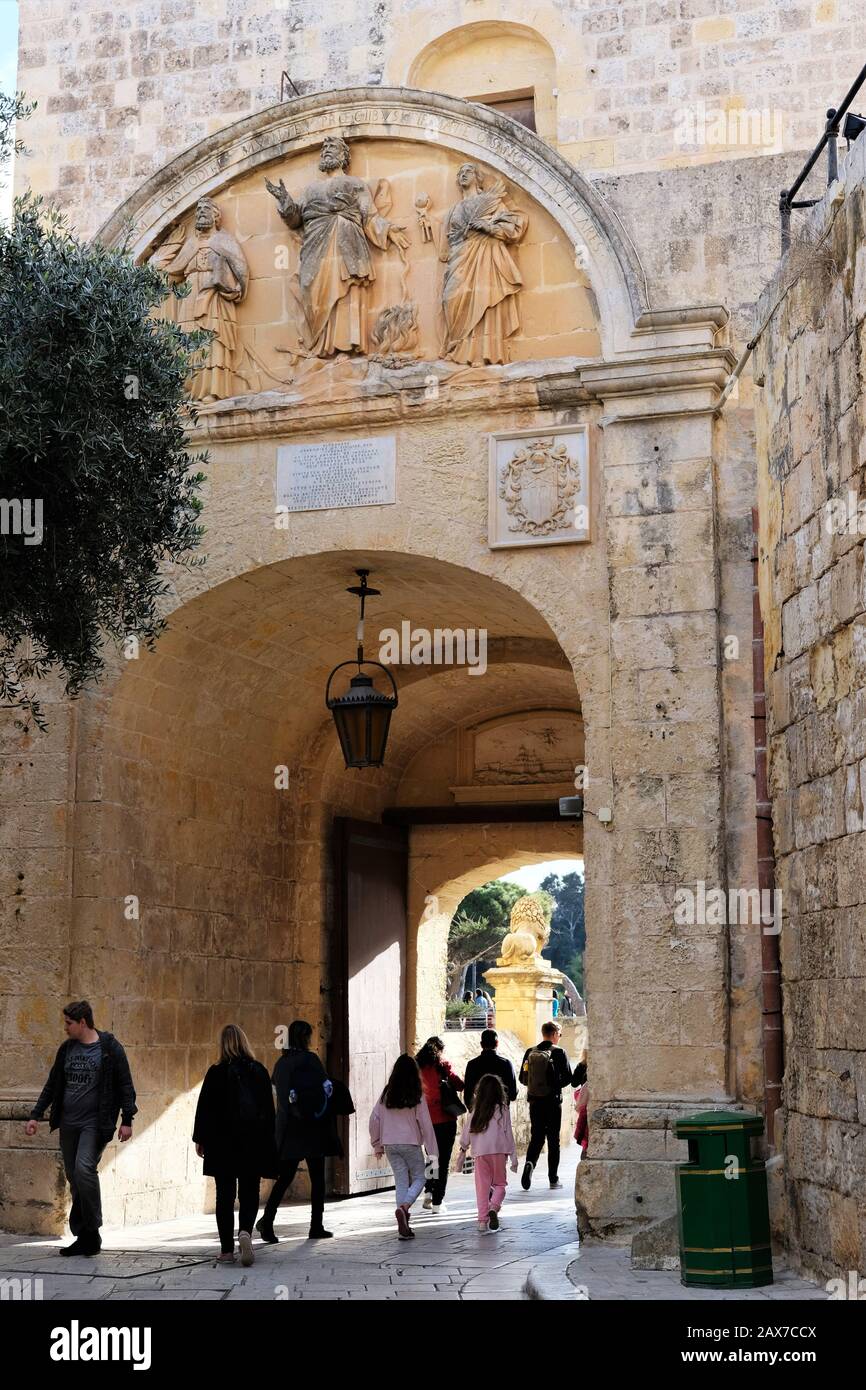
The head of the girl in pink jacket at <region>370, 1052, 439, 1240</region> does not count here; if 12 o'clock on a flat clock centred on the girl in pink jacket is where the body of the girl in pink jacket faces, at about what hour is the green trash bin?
The green trash bin is roughly at 5 o'clock from the girl in pink jacket.

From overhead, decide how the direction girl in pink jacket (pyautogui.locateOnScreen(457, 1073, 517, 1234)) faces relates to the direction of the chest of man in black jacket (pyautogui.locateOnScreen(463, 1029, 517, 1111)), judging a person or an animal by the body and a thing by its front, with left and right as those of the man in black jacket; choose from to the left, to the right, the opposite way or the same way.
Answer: the same way

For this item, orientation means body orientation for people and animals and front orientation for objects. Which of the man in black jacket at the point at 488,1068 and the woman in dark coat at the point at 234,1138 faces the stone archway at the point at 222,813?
the woman in dark coat

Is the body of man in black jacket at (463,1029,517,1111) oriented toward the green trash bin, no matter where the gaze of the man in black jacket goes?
no

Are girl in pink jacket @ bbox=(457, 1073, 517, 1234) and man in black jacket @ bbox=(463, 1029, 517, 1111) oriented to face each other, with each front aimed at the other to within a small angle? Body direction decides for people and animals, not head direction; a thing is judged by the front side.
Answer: no

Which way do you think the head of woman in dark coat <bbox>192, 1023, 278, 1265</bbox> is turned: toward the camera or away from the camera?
away from the camera

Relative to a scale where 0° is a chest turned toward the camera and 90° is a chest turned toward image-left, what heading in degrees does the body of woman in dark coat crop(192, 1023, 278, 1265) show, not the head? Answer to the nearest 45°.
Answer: approximately 180°

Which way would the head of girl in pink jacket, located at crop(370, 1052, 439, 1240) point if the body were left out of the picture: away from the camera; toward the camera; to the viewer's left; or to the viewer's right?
away from the camera

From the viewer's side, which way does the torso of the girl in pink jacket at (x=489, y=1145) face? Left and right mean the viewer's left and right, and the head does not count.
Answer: facing away from the viewer

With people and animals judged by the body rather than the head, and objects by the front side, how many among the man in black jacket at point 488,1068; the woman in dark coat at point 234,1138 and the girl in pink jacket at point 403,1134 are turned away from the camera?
3

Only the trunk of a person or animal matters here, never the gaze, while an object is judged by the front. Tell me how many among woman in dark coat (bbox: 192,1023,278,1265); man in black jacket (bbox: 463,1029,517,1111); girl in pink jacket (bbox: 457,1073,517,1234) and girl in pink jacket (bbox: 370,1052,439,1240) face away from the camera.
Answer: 4

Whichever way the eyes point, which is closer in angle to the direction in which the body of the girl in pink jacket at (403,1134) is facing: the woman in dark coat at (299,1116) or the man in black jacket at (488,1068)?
the man in black jacket

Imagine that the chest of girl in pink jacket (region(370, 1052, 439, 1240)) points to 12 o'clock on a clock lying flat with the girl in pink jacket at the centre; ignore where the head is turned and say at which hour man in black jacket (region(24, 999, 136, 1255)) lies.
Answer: The man in black jacket is roughly at 8 o'clock from the girl in pink jacket.

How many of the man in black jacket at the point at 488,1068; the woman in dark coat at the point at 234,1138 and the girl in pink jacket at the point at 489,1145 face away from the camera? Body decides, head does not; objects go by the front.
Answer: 3

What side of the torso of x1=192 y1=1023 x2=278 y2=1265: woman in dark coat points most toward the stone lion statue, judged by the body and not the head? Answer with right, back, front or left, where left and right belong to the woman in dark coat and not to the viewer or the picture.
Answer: front

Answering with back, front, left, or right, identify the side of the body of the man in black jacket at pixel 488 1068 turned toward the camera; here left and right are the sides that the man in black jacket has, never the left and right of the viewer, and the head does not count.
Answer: back

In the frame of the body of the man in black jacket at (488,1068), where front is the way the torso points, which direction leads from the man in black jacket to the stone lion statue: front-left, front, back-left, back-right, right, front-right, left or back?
front

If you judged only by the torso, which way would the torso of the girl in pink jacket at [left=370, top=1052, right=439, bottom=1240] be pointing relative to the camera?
away from the camera
